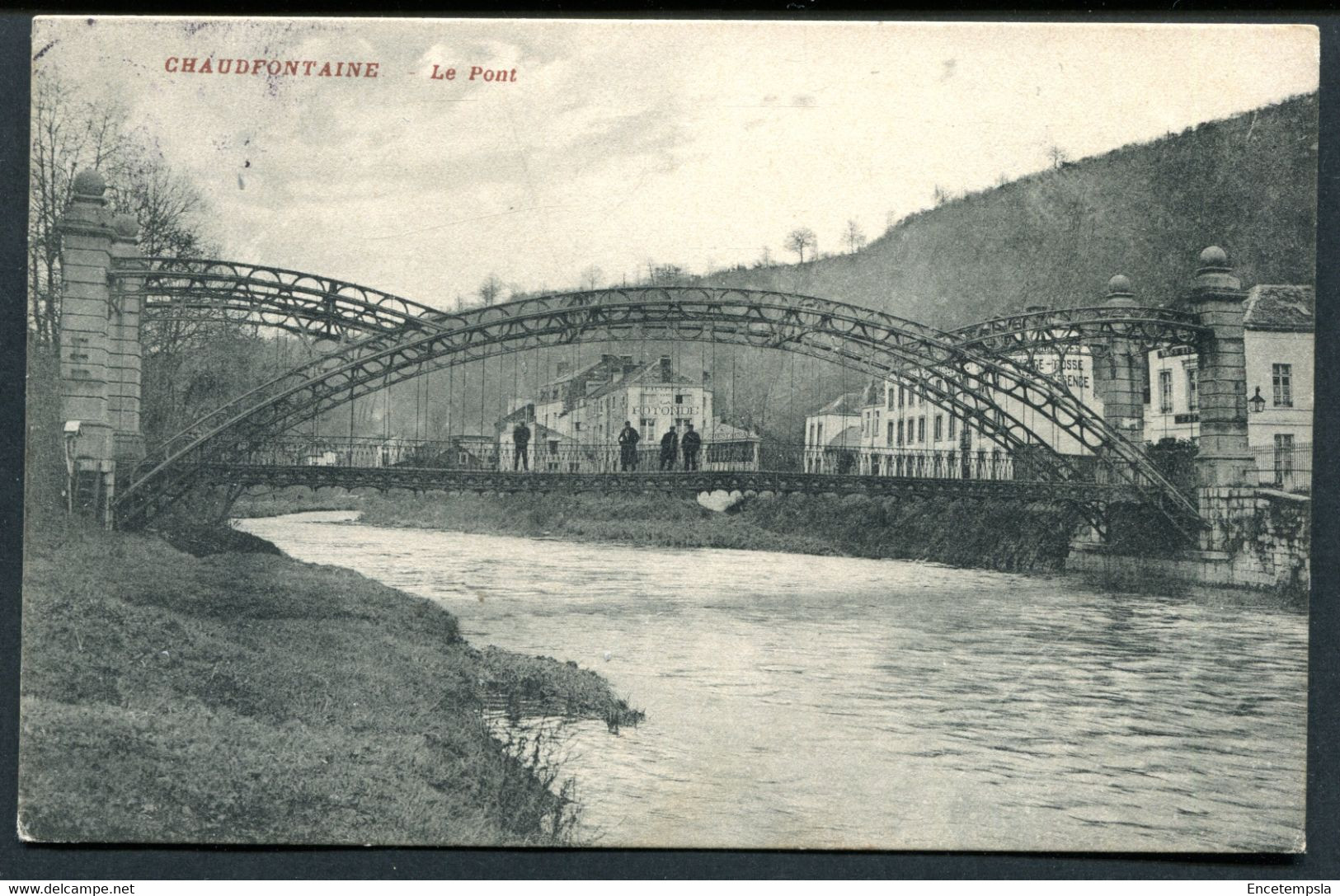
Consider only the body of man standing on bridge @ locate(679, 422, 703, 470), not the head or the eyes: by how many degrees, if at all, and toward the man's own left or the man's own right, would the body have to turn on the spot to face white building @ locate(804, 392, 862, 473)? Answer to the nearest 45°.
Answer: approximately 135° to the man's own left

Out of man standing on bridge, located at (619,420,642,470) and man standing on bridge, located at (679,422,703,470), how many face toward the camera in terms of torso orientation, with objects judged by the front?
2

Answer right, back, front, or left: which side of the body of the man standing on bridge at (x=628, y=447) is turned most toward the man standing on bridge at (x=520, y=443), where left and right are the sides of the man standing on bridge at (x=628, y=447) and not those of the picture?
right

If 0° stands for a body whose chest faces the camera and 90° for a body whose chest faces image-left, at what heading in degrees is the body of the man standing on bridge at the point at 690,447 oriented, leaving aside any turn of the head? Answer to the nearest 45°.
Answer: approximately 0°

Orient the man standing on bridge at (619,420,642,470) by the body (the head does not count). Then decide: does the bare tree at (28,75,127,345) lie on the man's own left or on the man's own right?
on the man's own right
